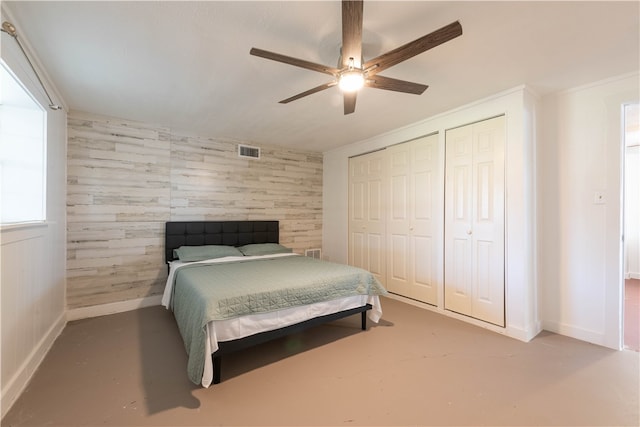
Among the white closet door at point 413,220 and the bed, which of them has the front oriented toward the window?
the white closet door

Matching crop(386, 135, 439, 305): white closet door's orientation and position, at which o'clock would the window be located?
The window is roughly at 12 o'clock from the white closet door.

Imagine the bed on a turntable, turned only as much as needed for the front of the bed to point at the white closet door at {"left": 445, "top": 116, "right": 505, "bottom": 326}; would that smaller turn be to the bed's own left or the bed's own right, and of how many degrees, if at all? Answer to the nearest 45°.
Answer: approximately 45° to the bed's own left

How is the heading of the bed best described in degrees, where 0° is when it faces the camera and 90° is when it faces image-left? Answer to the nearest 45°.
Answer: approximately 315°

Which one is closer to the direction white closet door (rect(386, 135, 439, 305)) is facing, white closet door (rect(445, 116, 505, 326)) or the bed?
the bed

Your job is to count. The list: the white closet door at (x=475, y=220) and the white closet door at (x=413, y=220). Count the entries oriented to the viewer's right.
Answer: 0

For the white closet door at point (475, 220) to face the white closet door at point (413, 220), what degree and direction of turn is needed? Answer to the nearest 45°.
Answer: approximately 90° to its right

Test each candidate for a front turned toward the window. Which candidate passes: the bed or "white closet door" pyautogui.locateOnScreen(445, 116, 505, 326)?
the white closet door

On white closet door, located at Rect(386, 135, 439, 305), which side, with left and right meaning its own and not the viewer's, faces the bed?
front

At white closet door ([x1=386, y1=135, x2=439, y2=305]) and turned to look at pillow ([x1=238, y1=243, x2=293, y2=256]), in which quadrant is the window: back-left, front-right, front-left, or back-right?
front-left

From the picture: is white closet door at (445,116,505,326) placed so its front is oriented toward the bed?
yes

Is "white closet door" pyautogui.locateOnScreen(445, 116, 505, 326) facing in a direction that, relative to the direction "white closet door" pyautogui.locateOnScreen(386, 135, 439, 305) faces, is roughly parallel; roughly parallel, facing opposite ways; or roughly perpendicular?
roughly parallel

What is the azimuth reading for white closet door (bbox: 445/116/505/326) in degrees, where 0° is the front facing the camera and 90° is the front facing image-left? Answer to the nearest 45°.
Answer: approximately 45°

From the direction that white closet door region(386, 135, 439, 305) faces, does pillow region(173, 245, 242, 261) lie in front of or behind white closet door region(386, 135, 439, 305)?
in front

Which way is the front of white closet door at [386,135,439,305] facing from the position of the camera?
facing the viewer and to the left of the viewer

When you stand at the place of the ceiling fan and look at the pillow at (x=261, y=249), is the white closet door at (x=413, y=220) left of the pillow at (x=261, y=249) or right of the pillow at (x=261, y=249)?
right

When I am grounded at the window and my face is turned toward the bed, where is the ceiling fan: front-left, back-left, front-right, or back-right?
front-right
